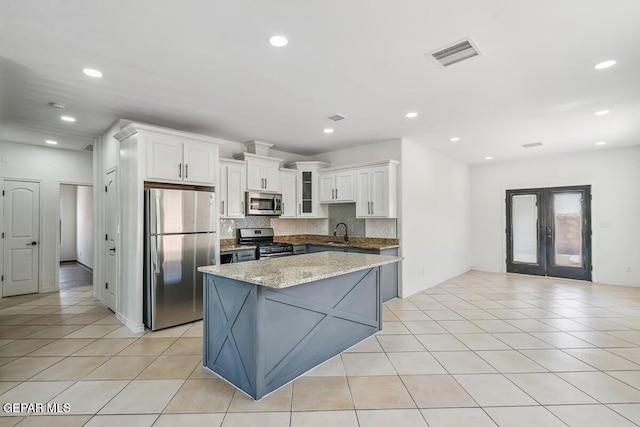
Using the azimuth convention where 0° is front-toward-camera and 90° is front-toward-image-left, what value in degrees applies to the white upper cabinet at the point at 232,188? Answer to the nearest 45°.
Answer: approximately 315°

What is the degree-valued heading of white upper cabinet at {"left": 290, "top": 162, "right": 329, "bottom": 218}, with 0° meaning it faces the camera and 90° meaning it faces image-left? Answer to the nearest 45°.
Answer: approximately 0°

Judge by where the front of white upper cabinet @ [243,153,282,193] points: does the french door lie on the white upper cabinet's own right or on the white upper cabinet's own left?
on the white upper cabinet's own left

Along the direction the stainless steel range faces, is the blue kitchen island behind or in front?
in front

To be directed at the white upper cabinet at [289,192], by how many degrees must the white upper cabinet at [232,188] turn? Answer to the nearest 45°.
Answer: approximately 90° to its left

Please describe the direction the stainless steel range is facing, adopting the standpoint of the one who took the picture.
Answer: facing the viewer and to the right of the viewer

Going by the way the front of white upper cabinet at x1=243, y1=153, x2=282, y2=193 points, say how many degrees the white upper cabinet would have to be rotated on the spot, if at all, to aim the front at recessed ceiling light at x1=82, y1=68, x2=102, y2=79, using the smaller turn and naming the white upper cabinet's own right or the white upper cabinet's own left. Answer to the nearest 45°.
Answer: approximately 90° to the white upper cabinet's own right

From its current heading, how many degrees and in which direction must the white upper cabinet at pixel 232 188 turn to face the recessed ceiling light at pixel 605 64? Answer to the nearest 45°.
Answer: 0° — it already faces it

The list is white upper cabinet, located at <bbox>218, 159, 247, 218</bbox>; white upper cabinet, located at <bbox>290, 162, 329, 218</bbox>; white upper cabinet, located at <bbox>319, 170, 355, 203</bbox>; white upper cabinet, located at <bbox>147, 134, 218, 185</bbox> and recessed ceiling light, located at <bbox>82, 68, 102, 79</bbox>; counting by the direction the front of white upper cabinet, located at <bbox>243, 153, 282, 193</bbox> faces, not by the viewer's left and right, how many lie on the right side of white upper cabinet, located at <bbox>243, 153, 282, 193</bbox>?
3

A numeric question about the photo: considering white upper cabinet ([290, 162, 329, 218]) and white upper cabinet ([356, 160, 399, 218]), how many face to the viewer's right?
0

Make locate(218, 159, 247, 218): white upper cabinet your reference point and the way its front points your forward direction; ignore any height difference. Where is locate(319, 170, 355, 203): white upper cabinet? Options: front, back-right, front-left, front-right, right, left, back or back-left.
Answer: front-left

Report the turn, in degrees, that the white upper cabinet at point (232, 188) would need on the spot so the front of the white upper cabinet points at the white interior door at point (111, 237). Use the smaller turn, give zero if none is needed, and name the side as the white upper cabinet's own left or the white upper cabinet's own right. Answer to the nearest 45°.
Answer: approximately 135° to the white upper cabinet's own right

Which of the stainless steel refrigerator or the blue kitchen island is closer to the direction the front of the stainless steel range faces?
the blue kitchen island

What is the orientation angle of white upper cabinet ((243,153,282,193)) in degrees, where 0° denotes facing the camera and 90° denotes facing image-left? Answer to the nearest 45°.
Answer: approximately 315°

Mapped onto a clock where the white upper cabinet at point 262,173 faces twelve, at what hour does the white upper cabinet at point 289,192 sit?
the white upper cabinet at point 289,192 is roughly at 9 o'clock from the white upper cabinet at point 262,173.
